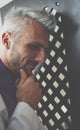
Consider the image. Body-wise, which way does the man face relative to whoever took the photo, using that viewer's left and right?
facing the viewer and to the right of the viewer

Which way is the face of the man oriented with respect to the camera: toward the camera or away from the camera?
toward the camera
